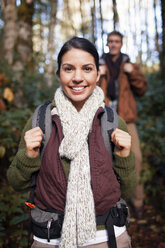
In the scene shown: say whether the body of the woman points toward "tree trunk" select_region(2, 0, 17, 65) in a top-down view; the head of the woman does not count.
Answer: no

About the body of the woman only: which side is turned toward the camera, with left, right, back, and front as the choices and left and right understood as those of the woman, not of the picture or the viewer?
front

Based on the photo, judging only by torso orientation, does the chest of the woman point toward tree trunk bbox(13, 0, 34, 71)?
no

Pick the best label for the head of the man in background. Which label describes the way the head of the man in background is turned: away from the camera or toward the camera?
toward the camera

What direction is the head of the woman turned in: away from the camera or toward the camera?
toward the camera

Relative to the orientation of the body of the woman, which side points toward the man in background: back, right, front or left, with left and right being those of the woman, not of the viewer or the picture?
back
